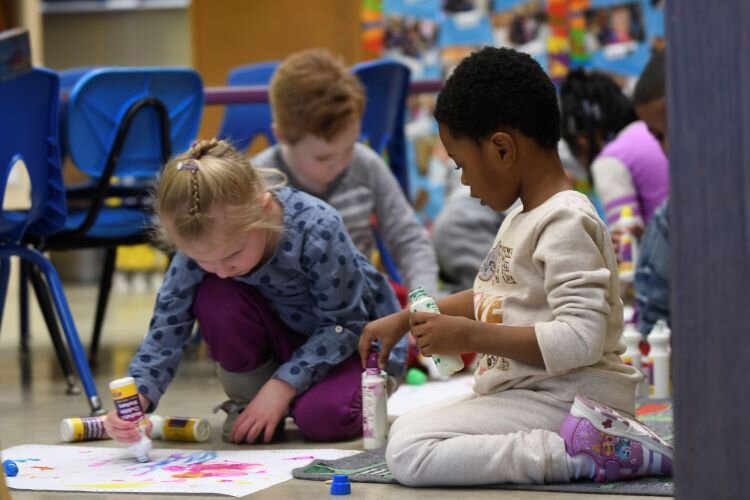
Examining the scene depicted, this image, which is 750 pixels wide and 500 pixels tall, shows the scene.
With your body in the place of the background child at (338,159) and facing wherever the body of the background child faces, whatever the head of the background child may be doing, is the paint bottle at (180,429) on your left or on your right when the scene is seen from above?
on your right

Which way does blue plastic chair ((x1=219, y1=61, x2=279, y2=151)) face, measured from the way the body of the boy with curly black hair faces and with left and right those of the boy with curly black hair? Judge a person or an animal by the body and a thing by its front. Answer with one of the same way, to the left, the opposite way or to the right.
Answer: to the right

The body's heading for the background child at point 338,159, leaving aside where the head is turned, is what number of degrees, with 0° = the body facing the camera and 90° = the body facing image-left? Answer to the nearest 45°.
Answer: approximately 315°

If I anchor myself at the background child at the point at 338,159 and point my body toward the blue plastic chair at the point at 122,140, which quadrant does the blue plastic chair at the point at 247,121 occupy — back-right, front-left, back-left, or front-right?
front-right

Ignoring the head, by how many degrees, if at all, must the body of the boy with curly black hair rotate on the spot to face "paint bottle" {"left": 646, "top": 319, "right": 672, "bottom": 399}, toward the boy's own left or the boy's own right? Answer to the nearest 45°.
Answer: approximately 90° to the boy's own right

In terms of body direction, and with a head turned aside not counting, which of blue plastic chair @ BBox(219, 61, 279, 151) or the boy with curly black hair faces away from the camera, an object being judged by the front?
the blue plastic chair

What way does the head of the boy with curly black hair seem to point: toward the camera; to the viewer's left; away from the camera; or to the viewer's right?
to the viewer's left

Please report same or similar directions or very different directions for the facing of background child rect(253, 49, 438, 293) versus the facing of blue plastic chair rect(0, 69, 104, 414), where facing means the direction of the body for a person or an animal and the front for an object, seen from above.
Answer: very different directions

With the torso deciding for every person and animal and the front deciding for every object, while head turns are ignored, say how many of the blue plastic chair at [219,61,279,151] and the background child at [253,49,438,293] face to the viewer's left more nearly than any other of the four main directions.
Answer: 0

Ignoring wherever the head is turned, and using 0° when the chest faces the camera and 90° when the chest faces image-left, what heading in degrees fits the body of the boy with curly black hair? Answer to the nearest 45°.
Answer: approximately 90°

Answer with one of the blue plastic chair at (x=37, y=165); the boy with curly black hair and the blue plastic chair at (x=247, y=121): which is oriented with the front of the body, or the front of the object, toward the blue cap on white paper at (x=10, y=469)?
the boy with curly black hair

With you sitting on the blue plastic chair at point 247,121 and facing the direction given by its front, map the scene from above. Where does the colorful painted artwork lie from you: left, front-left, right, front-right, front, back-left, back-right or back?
back
